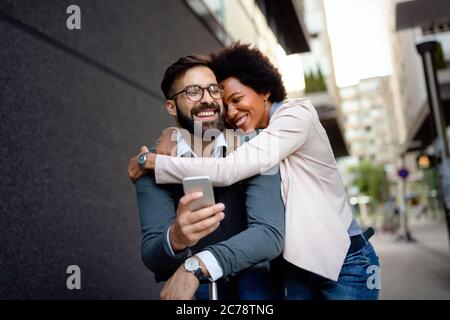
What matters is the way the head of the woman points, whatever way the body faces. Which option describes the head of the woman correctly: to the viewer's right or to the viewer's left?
to the viewer's left

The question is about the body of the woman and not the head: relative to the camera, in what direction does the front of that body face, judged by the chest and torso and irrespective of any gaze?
to the viewer's left

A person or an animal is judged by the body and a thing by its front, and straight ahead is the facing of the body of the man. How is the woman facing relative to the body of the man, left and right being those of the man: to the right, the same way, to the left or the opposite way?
to the right

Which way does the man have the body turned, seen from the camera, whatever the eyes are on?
toward the camera
